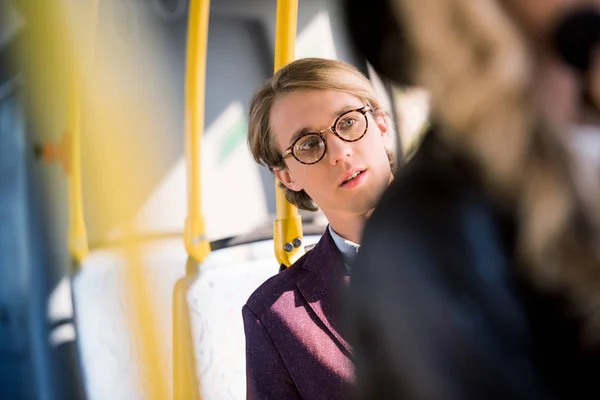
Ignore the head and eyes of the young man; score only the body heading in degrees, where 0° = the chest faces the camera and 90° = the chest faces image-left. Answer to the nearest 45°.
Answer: approximately 315°

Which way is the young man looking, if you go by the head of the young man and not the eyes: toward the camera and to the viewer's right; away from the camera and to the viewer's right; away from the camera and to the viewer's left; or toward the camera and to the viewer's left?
toward the camera and to the viewer's right

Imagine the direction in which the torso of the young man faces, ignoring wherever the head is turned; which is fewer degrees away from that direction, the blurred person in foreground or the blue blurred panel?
the blurred person in foreground

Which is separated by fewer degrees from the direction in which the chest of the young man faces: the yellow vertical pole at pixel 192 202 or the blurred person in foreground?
the blurred person in foreground

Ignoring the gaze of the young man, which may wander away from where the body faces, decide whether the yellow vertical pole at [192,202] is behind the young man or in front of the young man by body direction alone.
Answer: behind

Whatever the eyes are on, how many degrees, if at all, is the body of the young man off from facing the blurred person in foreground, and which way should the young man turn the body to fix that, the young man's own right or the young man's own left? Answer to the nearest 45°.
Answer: approximately 45° to the young man's own right
